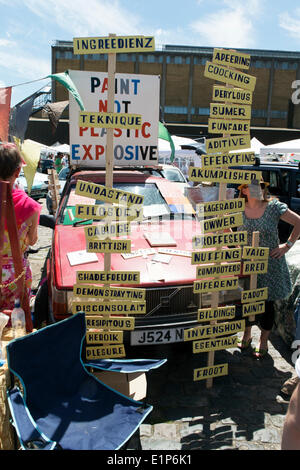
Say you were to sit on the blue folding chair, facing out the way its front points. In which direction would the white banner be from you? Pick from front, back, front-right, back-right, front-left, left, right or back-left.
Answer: back-left

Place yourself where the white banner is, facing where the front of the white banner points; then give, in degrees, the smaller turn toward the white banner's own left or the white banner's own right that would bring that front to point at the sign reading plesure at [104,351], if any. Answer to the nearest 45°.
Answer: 0° — it already faces it

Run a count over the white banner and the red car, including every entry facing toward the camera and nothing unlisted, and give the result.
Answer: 2

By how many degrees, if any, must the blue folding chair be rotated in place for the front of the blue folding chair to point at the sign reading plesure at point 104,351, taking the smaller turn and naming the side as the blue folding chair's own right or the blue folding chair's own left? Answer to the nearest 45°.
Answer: approximately 135° to the blue folding chair's own left

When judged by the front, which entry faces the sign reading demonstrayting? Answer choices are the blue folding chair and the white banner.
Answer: the white banner
